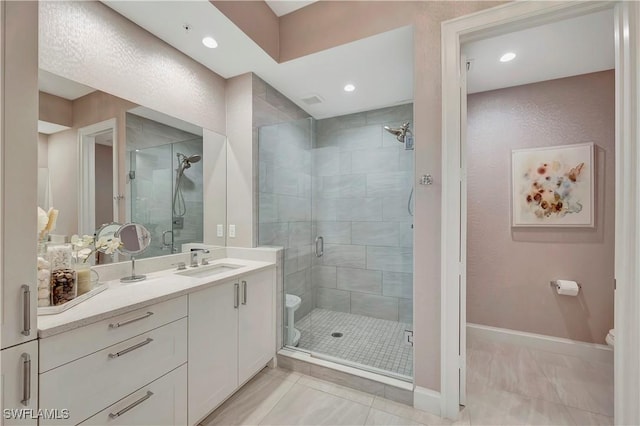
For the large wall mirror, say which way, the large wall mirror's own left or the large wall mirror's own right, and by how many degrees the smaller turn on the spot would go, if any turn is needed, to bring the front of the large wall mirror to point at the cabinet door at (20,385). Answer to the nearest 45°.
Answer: approximately 45° to the large wall mirror's own right

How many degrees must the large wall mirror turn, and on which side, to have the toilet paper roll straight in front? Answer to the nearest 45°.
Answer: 0° — it already faces it

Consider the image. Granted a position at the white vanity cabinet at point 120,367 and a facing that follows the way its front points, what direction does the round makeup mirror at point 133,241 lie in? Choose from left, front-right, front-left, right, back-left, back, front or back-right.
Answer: back-left

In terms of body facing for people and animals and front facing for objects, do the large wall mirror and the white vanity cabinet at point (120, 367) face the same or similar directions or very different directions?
same or similar directions

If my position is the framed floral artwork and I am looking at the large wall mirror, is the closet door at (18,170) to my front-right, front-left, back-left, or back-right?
front-left

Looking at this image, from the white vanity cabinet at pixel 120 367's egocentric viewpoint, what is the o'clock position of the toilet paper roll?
The toilet paper roll is roughly at 11 o'clock from the white vanity cabinet.

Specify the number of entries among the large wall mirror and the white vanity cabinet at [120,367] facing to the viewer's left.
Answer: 0

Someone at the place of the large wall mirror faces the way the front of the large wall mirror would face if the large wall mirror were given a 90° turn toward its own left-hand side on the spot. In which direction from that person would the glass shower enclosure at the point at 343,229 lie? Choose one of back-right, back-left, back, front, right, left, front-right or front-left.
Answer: front-right

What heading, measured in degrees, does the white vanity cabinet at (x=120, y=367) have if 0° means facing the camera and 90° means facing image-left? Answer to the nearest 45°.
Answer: approximately 315°
